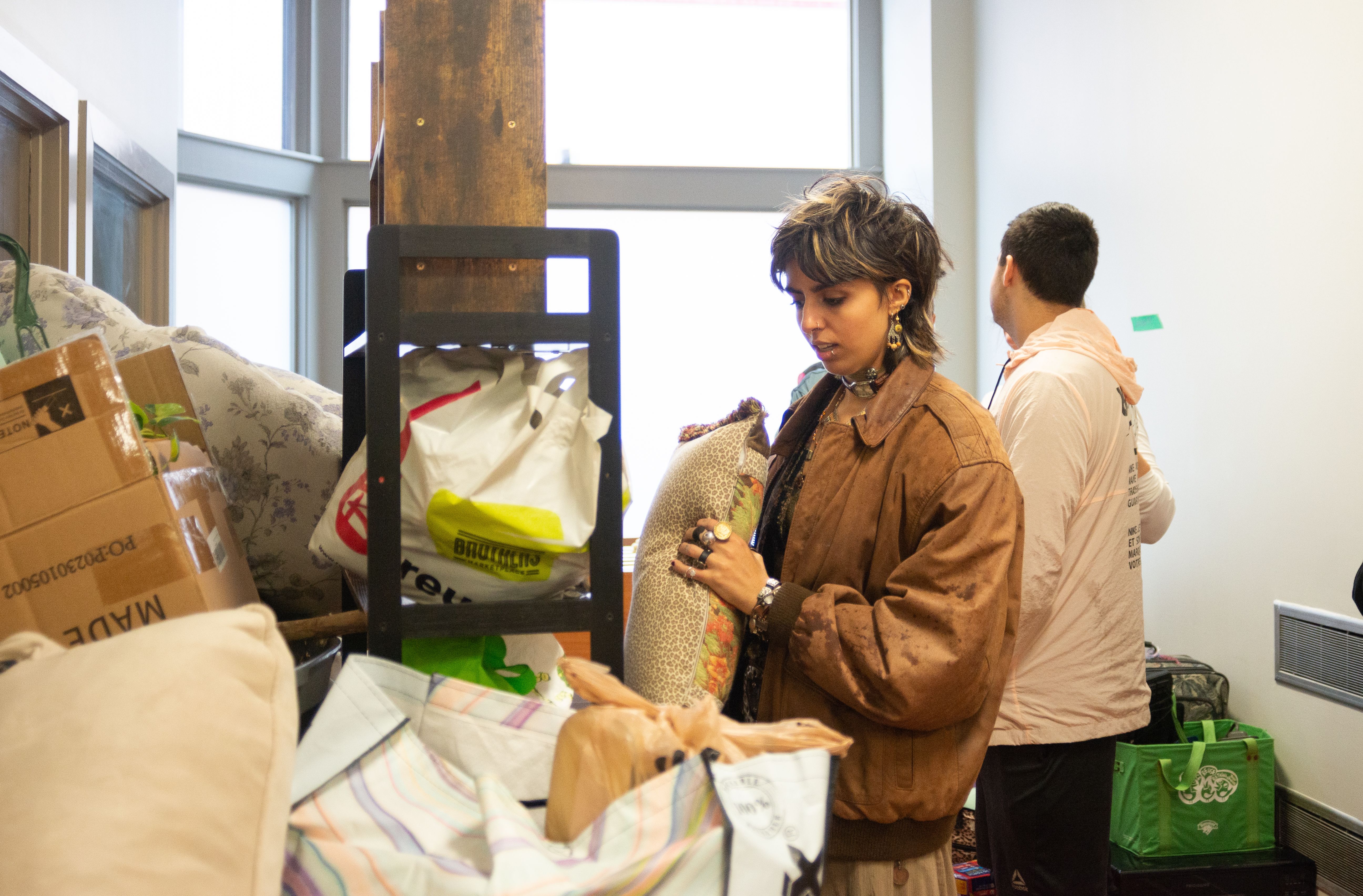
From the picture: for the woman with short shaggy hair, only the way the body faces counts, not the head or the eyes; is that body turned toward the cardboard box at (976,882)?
no

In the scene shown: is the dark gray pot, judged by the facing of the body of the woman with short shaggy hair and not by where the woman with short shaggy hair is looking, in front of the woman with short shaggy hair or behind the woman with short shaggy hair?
in front

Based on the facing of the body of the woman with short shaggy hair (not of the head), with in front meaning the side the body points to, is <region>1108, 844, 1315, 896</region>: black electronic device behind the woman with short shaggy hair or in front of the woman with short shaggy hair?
behind

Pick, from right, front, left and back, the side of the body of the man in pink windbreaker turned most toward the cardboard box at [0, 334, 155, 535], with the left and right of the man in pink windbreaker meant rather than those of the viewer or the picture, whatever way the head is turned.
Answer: left

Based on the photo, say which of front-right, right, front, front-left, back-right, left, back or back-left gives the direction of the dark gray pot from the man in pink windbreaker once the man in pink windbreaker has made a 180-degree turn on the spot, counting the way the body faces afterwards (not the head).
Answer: right

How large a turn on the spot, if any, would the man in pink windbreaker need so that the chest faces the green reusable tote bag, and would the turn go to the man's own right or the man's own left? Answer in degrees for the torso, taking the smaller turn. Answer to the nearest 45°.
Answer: approximately 45° to the man's own right

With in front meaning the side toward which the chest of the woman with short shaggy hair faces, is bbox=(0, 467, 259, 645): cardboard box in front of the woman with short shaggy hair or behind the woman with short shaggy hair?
in front

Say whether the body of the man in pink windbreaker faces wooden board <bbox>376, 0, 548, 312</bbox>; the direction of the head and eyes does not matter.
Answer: no

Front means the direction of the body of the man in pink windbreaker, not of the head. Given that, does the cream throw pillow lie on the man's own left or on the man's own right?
on the man's own left

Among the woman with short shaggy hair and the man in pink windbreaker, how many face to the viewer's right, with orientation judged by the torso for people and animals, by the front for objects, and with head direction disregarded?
0

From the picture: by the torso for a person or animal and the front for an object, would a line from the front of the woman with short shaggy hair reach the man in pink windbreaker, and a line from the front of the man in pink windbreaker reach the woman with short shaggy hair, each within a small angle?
no

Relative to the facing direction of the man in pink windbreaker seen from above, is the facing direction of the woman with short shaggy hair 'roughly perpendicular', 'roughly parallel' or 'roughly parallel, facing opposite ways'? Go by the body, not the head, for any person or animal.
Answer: roughly perpendicular
